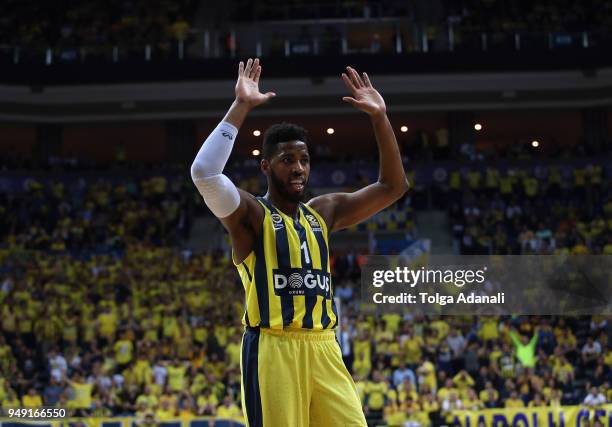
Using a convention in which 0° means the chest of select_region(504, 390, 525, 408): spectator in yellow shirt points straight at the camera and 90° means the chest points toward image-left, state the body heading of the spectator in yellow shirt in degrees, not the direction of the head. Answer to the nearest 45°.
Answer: approximately 0°

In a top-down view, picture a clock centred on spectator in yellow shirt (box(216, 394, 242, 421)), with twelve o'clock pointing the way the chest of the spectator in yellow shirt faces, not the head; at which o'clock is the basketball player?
The basketball player is roughly at 12 o'clock from the spectator in yellow shirt.

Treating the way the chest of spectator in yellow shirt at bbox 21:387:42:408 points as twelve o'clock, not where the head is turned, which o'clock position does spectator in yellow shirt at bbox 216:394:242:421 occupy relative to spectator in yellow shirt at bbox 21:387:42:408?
spectator in yellow shirt at bbox 216:394:242:421 is roughly at 10 o'clock from spectator in yellow shirt at bbox 21:387:42:408.

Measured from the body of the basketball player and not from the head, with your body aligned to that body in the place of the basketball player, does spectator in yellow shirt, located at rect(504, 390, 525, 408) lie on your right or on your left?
on your left

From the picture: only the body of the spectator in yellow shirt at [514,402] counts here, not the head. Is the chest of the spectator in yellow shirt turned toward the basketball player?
yes

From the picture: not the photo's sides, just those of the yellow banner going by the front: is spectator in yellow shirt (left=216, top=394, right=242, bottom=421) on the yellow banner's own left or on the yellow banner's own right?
on the yellow banner's own right

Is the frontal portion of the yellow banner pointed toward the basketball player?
yes

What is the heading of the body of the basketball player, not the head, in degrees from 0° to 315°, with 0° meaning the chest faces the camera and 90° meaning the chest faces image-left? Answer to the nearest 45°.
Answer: approximately 315°

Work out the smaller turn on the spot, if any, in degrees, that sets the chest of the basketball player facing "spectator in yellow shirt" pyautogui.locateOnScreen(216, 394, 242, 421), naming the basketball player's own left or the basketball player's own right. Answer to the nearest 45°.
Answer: approximately 135° to the basketball player's own left
